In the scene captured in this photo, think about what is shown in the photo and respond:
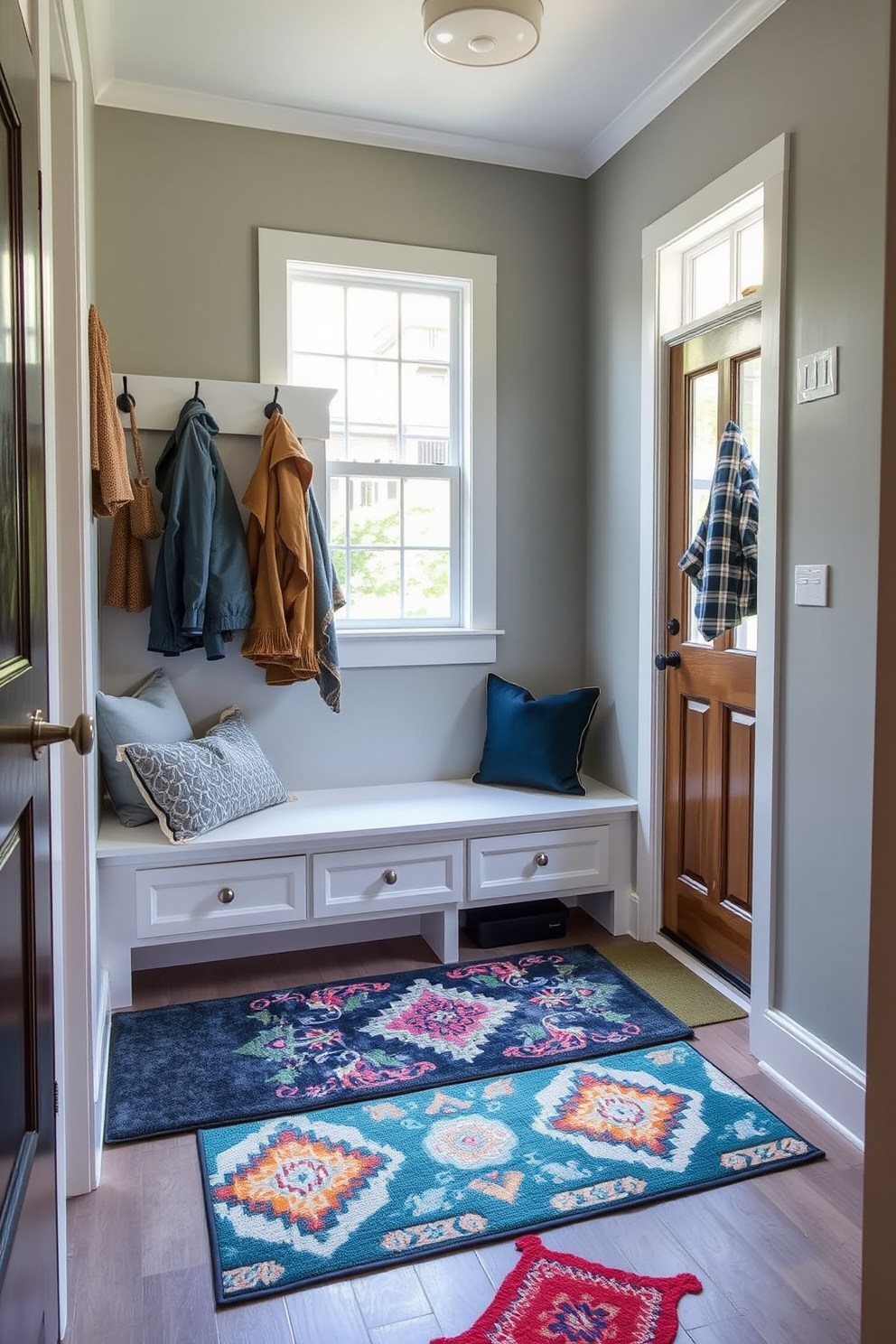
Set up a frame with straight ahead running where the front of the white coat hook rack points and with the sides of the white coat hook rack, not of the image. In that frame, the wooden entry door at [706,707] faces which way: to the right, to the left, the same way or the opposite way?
to the right

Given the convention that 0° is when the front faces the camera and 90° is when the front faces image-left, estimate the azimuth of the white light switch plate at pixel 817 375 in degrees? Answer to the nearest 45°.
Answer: approximately 45°

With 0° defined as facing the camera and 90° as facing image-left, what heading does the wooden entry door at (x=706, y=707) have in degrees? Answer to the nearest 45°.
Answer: approximately 45°
